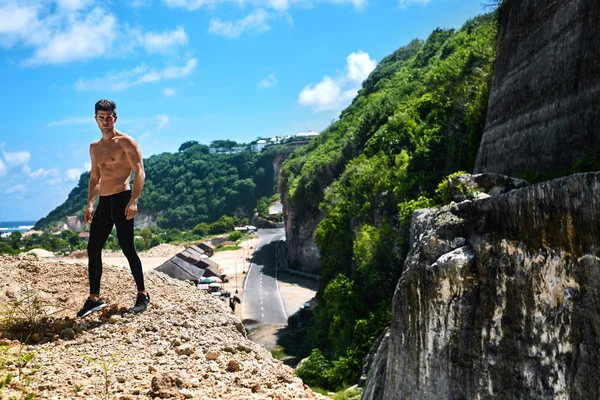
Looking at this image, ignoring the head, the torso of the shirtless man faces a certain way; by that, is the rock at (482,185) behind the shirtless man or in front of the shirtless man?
behind

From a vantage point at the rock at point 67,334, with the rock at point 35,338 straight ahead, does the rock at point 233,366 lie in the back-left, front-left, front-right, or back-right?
back-left

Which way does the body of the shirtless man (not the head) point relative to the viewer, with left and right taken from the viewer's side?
facing the viewer and to the left of the viewer

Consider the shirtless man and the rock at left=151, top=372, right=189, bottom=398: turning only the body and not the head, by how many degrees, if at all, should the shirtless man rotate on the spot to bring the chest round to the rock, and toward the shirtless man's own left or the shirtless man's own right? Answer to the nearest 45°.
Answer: approximately 45° to the shirtless man's own left

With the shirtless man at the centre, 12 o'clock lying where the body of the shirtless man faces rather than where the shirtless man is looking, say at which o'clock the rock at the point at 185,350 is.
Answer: The rock is roughly at 10 o'clock from the shirtless man.
